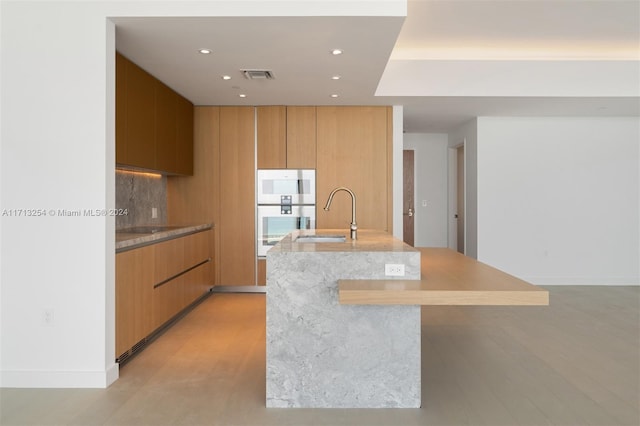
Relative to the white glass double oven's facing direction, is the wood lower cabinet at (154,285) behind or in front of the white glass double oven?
in front

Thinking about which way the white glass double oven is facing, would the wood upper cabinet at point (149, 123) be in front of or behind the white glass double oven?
in front

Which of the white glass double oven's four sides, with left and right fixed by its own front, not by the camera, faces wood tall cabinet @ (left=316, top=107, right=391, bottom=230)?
left

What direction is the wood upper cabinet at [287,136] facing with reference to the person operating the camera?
facing the viewer

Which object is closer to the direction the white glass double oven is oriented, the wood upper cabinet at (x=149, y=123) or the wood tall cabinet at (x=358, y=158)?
the wood upper cabinet

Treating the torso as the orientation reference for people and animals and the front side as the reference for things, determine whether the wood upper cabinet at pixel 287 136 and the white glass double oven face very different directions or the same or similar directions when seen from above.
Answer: same or similar directions

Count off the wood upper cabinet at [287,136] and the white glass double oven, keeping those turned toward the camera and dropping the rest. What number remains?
2
